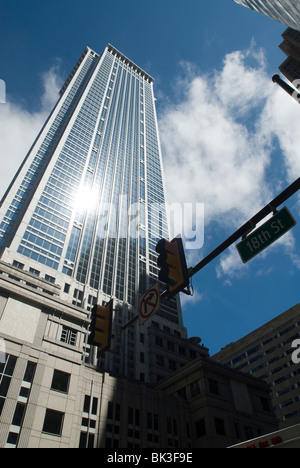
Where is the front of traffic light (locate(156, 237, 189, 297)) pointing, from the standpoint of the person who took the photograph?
facing the viewer and to the left of the viewer

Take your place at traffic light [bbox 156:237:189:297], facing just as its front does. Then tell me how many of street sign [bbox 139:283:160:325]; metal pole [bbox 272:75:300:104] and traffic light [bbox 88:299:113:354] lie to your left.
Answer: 1

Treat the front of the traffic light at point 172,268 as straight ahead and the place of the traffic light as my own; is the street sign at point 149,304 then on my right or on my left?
on my right

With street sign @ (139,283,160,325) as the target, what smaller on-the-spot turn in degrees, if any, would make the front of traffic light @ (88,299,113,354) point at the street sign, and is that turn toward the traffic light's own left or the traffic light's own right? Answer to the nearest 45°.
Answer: approximately 90° to the traffic light's own left

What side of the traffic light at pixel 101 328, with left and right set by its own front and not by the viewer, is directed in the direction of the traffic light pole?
left

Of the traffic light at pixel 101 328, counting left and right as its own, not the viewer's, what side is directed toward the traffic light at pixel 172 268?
left

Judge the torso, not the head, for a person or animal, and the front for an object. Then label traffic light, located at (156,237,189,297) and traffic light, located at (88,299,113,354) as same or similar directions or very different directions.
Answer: same or similar directions

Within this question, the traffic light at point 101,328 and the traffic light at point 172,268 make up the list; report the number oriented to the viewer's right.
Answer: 0

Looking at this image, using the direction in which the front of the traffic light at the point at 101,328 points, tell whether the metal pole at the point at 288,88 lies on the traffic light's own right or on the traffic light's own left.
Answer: on the traffic light's own left

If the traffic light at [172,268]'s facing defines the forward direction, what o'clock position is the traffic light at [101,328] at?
the traffic light at [101,328] is roughly at 3 o'clock from the traffic light at [172,268].
